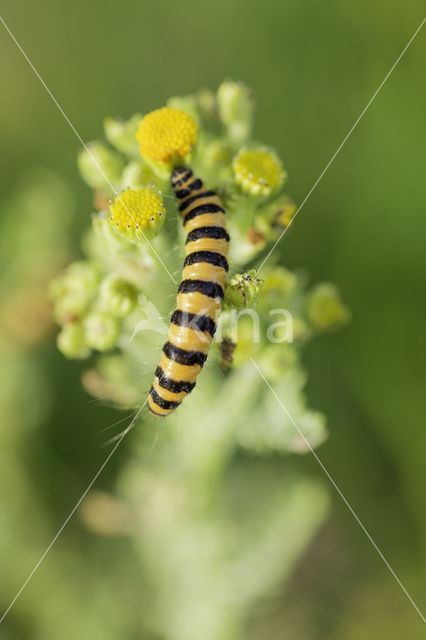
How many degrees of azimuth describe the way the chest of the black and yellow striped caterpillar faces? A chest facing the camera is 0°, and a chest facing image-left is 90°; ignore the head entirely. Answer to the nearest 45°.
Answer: approximately 180°
